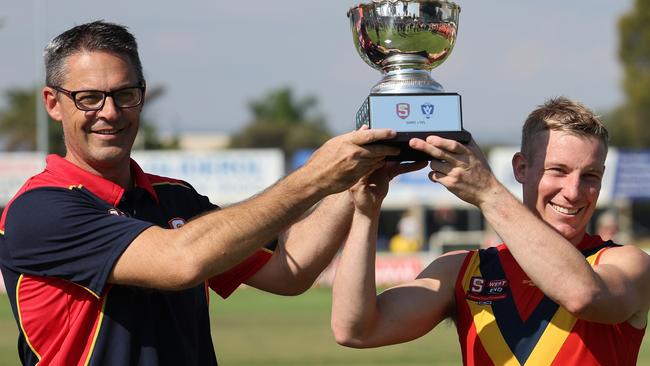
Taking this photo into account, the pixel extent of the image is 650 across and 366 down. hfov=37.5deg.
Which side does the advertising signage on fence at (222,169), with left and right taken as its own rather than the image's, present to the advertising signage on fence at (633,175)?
left

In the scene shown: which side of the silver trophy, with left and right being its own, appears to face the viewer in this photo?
front

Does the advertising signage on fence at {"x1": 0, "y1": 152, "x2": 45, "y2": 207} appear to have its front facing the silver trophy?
yes

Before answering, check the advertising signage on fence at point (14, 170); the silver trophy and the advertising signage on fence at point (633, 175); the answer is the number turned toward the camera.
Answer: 3

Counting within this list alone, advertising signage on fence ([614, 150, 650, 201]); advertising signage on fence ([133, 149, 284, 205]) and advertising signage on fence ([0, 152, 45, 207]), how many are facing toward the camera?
3

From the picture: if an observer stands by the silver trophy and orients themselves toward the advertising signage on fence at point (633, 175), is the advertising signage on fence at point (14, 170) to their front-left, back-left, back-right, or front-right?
front-left

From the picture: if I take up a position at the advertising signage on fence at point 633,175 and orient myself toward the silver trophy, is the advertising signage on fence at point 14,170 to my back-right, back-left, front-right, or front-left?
front-right

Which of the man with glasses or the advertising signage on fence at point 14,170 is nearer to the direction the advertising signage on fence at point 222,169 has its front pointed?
the man with glasses

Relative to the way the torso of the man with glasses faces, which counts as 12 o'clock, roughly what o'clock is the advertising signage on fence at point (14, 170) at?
The advertising signage on fence is roughly at 7 o'clock from the man with glasses.

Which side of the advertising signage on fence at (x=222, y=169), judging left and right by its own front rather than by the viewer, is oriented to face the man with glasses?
front

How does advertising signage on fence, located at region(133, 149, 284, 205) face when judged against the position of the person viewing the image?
facing the viewer

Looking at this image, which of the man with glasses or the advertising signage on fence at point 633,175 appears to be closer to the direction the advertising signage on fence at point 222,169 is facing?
the man with glasses
